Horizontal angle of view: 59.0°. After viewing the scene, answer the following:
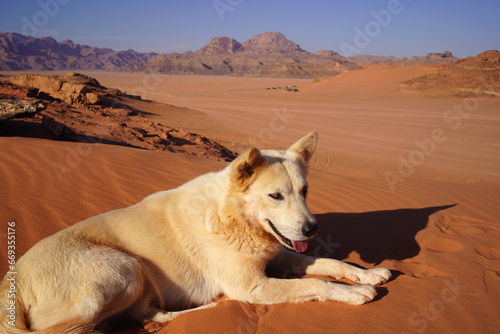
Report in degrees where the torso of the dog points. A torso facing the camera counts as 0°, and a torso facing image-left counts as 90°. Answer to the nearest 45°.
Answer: approximately 270°

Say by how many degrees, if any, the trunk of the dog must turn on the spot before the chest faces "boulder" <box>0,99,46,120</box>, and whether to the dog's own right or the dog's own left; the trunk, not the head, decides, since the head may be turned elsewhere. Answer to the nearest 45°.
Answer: approximately 135° to the dog's own left
